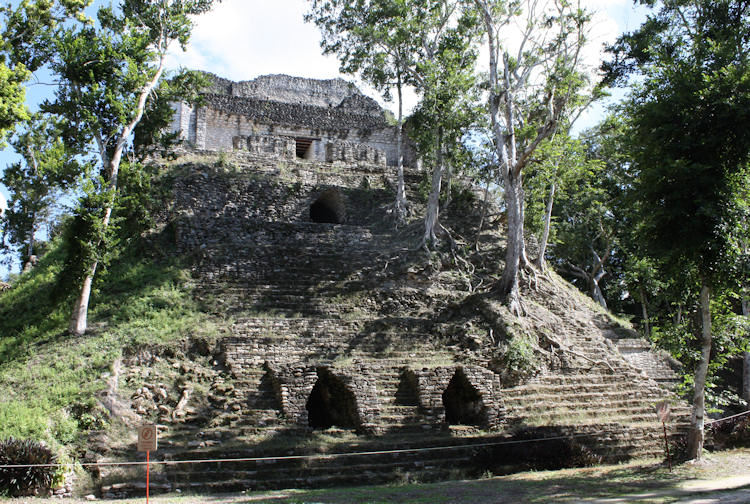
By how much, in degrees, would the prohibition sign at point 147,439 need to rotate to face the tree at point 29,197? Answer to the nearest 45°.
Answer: approximately 180°

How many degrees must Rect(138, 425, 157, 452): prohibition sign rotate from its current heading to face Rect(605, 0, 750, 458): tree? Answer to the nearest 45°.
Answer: approximately 90° to its left

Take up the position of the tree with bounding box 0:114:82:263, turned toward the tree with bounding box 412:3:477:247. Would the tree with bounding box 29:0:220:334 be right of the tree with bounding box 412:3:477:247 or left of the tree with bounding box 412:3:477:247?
right

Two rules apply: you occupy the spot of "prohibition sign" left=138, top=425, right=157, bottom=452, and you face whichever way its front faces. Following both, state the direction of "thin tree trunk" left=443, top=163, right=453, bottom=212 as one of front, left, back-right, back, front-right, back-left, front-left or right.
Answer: back-left

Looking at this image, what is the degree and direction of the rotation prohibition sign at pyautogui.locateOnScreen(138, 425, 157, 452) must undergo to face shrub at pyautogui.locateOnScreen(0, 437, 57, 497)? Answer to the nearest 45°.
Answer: approximately 135° to its right

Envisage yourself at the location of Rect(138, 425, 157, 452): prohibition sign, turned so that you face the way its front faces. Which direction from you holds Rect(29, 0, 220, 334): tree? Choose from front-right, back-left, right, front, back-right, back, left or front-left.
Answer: back

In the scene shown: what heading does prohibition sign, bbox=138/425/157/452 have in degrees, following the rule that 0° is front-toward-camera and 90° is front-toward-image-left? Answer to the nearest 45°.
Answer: approximately 0°
